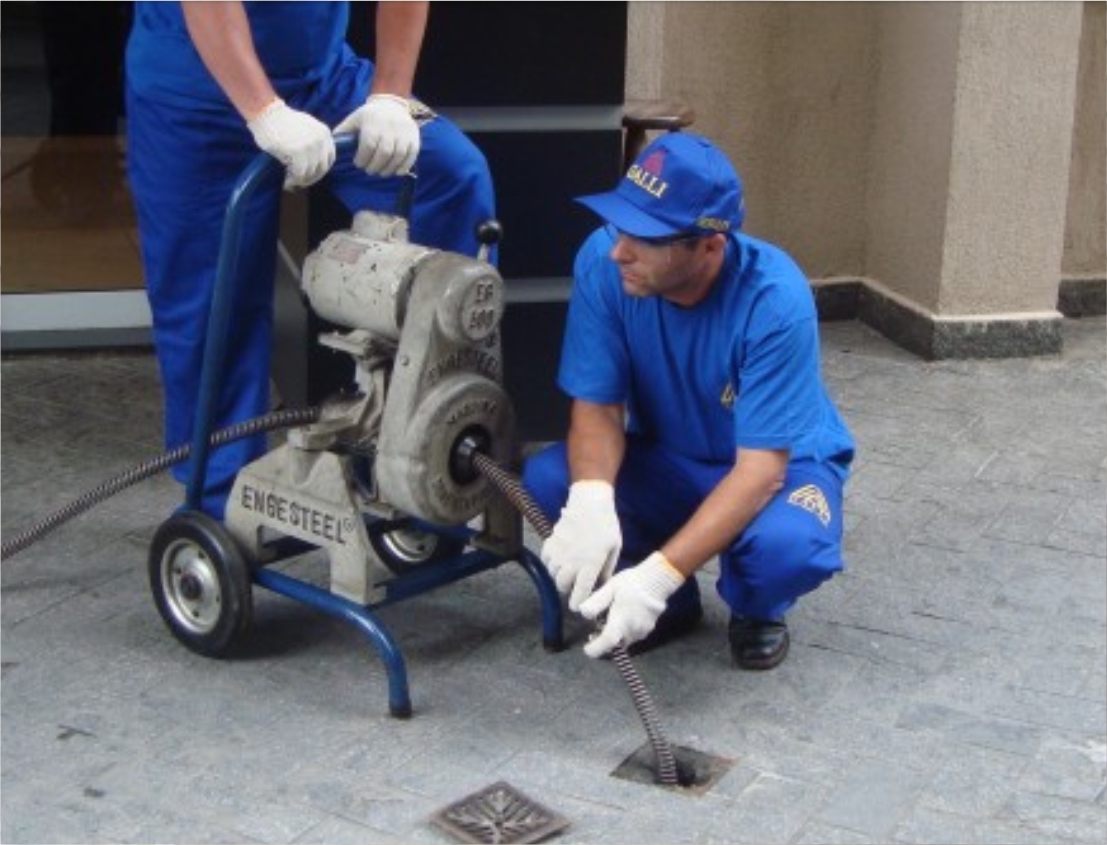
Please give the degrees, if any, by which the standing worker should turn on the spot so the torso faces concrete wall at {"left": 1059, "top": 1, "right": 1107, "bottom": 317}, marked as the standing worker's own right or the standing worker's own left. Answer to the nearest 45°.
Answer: approximately 90° to the standing worker's own left

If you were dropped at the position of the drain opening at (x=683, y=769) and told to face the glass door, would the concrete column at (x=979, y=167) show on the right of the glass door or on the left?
right

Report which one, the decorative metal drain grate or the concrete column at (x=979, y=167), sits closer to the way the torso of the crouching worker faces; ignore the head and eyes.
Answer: the decorative metal drain grate

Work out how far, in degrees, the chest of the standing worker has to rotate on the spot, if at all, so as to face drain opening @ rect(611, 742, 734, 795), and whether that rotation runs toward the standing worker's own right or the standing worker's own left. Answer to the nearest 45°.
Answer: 0° — they already face it

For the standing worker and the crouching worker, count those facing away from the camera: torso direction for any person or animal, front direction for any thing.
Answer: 0

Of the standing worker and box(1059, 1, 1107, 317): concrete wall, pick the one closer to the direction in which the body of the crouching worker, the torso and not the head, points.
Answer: the standing worker

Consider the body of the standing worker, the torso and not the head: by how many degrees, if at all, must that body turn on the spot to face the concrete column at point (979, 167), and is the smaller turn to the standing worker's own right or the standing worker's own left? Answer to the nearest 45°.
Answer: approximately 90° to the standing worker's own left

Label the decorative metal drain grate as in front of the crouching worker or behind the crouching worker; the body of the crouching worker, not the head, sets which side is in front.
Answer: in front

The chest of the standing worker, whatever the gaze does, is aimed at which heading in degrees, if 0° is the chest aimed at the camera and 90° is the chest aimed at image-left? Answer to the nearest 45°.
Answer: approximately 315°

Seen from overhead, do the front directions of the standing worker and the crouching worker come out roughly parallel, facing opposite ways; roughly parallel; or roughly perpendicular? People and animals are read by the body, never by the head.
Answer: roughly perpendicular

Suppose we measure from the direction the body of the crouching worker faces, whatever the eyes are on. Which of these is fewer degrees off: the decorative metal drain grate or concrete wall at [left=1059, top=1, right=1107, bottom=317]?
the decorative metal drain grate

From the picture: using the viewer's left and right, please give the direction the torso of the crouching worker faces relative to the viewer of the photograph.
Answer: facing the viewer and to the left of the viewer

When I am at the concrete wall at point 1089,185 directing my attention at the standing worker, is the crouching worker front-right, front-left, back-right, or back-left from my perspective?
front-left

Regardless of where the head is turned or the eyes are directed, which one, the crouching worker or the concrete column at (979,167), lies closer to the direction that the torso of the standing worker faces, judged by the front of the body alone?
the crouching worker

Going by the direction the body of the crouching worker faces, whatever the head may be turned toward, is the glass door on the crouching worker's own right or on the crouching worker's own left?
on the crouching worker's own right
